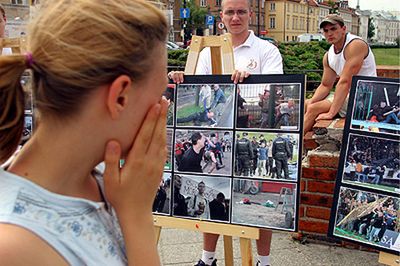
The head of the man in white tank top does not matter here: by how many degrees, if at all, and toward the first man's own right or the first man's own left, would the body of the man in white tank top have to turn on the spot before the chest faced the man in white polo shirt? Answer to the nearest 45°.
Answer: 0° — they already face them

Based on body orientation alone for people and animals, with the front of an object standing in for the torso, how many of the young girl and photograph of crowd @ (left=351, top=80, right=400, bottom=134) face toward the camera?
1

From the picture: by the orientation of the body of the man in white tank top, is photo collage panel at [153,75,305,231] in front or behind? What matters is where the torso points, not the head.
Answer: in front

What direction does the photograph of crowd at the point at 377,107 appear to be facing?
toward the camera

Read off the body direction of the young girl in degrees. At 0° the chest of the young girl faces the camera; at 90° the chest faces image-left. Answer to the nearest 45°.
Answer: approximately 270°

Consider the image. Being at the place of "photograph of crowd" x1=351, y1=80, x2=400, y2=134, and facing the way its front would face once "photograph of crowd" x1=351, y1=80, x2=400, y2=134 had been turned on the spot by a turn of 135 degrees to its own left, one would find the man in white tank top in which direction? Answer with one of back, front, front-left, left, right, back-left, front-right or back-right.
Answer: front-left

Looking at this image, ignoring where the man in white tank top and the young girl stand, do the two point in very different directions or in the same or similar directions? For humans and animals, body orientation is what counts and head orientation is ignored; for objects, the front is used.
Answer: very different directions

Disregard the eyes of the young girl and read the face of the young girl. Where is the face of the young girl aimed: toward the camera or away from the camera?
away from the camera

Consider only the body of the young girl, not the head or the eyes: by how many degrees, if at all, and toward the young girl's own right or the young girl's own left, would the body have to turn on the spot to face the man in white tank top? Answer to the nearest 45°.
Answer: approximately 45° to the young girl's own left

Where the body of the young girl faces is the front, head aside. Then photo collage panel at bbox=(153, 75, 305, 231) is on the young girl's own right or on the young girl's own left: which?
on the young girl's own left

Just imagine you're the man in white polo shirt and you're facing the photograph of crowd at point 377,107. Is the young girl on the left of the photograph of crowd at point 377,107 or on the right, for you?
right

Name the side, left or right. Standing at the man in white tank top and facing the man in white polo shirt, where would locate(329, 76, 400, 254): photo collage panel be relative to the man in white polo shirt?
left

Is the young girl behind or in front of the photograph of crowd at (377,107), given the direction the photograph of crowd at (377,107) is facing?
in front

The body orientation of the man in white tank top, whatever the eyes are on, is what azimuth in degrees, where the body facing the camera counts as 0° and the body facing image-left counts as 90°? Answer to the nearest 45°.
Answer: approximately 45°
